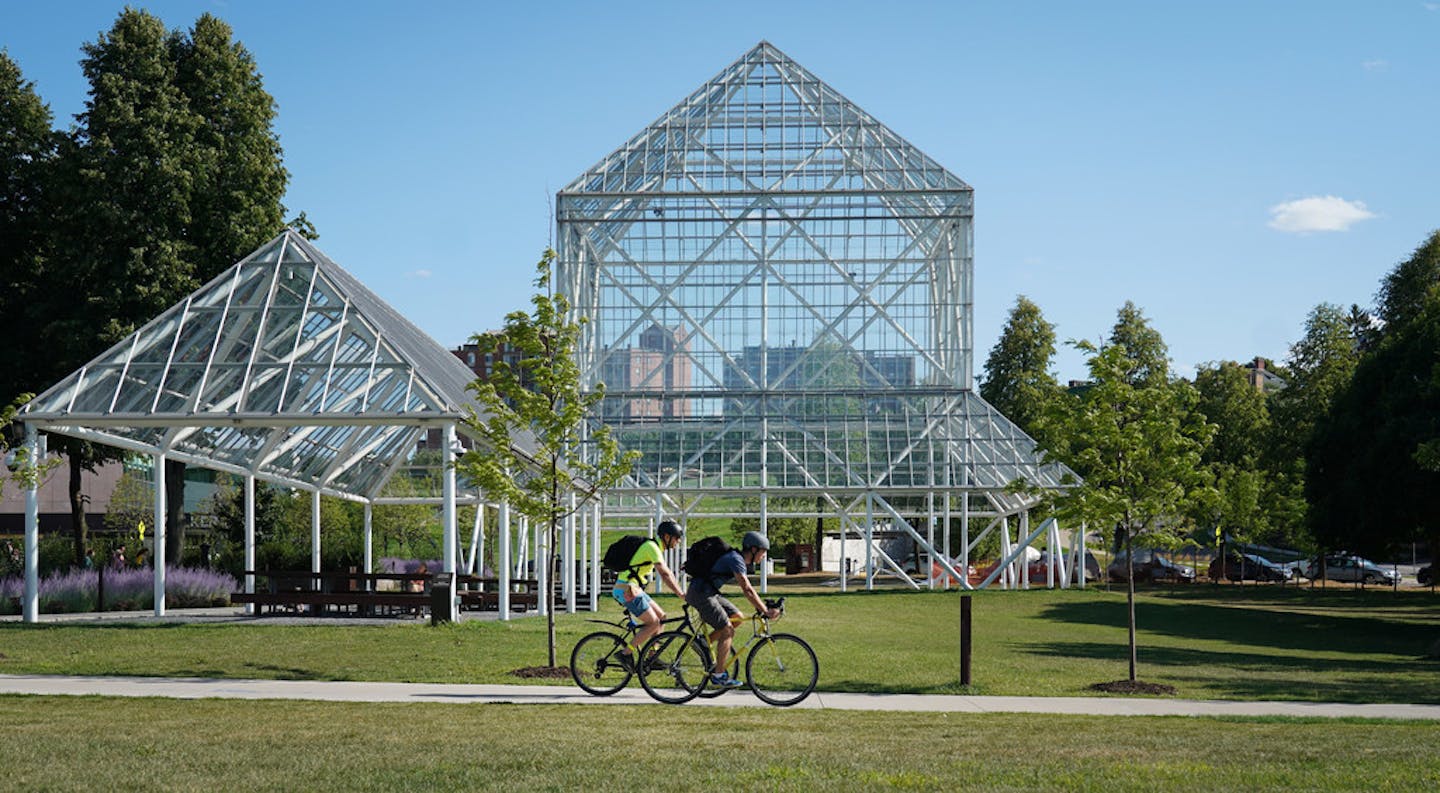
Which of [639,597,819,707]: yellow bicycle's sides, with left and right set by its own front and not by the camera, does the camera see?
right

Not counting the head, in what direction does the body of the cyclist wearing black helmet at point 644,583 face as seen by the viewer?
to the viewer's right

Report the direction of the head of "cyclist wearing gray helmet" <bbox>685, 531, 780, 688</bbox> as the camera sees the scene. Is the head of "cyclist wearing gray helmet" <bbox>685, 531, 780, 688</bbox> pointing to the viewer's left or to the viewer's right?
to the viewer's right

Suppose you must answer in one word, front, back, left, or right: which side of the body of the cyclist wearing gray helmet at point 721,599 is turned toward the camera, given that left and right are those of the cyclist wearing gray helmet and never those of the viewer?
right

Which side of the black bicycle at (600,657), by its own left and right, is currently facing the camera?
right

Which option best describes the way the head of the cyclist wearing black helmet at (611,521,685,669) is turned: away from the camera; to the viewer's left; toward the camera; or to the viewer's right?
to the viewer's right
